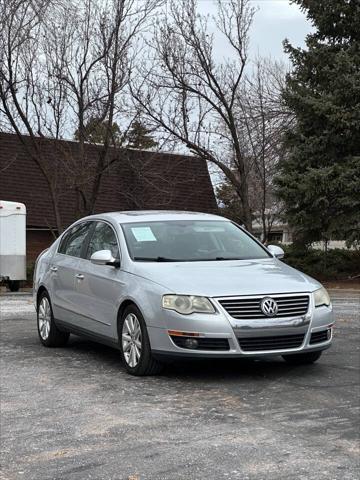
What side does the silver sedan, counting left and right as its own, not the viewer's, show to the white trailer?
back

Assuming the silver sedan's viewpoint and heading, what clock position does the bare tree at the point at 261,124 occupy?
The bare tree is roughly at 8 o'clock from the silver sedan.

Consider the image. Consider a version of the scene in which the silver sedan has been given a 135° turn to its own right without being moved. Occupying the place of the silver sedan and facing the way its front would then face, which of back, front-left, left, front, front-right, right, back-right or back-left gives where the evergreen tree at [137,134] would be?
right

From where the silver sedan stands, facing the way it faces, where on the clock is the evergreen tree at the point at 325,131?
The evergreen tree is roughly at 8 o'clock from the silver sedan.

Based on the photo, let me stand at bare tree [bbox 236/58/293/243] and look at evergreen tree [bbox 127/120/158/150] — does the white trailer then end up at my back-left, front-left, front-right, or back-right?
front-left

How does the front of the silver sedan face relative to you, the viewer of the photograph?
facing the viewer and to the right of the viewer

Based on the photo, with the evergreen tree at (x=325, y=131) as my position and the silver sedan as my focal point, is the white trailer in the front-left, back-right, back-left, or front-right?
front-right
